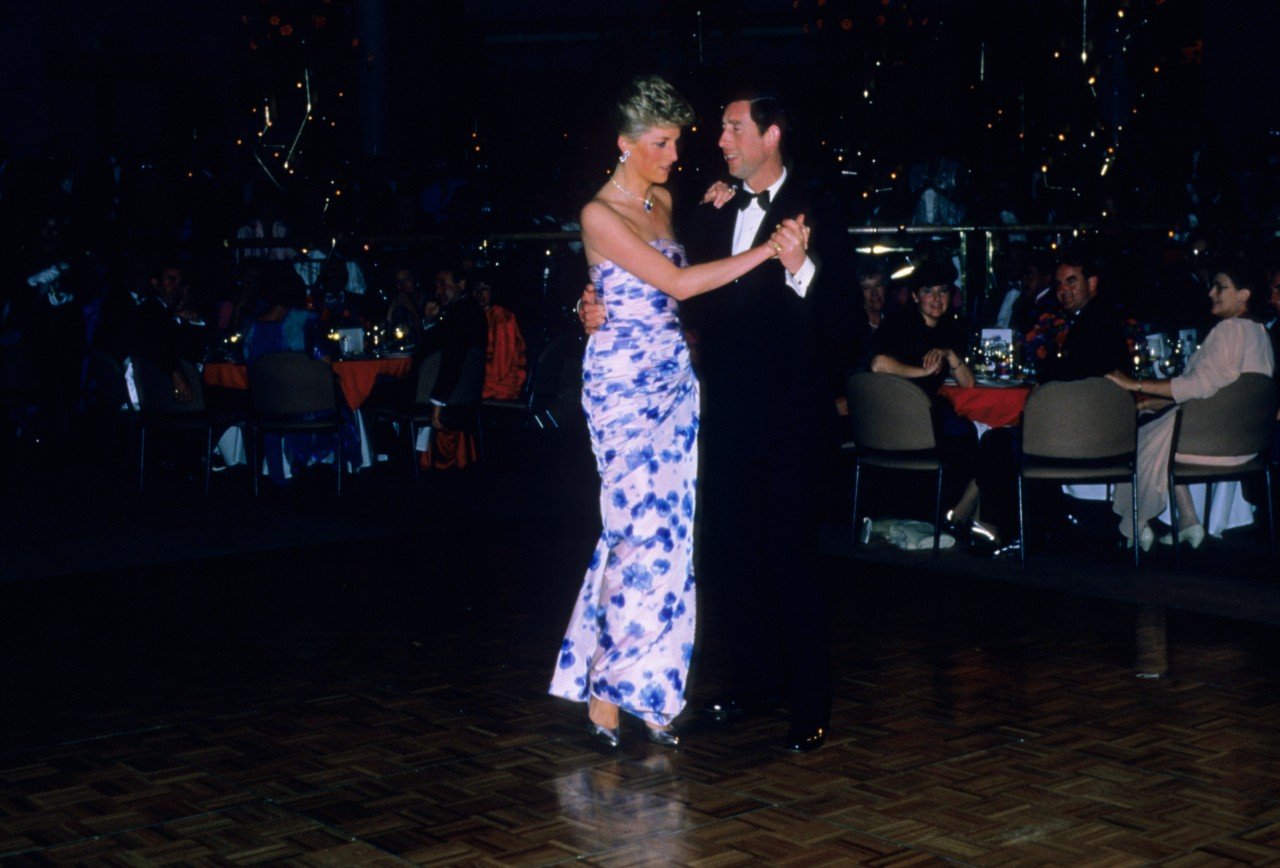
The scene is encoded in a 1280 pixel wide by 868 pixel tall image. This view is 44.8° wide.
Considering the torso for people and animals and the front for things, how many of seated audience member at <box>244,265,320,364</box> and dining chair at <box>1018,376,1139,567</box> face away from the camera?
2

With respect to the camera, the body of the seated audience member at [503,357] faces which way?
to the viewer's left

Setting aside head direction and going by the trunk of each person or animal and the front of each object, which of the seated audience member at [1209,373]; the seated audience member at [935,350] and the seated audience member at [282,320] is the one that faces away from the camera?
the seated audience member at [282,320]

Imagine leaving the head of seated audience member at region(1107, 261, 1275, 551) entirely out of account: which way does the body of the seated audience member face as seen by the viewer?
to the viewer's left

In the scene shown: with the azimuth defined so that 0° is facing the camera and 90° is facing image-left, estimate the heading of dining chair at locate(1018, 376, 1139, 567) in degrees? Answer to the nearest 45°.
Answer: approximately 180°

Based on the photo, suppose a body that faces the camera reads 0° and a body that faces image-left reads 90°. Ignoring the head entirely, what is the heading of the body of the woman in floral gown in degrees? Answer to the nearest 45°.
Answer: approximately 315°

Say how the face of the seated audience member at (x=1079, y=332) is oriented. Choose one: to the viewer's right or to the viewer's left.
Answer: to the viewer's left

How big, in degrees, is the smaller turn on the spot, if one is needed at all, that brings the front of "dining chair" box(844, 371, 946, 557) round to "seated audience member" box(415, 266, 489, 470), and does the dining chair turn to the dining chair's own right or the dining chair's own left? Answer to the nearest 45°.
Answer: approximately 90° to the dining chair's own left

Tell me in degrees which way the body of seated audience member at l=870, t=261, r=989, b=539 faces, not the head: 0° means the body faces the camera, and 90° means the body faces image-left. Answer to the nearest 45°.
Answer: approximately 315°

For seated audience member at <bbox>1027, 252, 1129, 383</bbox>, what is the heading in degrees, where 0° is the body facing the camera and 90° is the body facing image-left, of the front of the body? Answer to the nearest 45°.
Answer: approximately 45°

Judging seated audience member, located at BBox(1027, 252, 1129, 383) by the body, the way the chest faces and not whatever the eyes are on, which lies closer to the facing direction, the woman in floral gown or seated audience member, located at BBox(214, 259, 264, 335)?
the woman in floral gown
